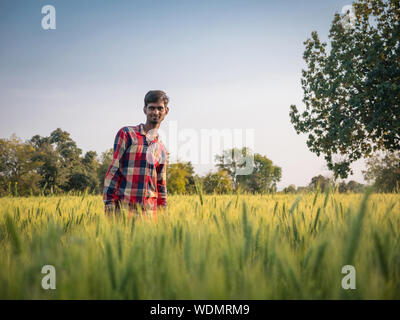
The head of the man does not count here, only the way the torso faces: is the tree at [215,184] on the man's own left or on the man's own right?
on the man's own left

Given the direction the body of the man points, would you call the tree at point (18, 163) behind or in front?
behind

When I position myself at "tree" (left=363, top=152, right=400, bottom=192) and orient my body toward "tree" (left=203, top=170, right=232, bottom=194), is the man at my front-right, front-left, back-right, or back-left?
front-left

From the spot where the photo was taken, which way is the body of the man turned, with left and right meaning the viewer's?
facing the viewer and to the right of the viewer

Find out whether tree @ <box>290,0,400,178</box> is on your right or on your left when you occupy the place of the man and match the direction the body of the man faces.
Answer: on your left
